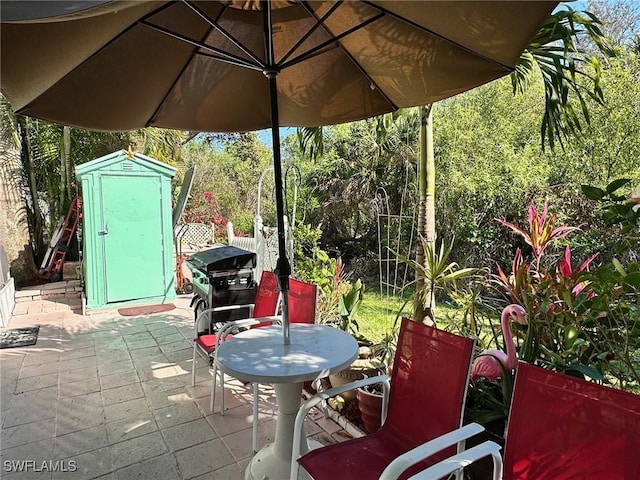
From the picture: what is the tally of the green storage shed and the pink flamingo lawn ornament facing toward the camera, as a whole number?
1

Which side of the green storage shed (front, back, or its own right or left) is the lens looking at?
front

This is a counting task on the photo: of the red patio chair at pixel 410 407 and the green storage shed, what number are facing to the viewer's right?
0

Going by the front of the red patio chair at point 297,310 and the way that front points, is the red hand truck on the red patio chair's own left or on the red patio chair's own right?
on the red patio chair's own right

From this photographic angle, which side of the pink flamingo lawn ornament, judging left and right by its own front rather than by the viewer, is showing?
right

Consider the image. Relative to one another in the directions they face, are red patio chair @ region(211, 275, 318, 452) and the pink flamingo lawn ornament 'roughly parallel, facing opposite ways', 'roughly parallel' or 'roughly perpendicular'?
roughly perpendicular

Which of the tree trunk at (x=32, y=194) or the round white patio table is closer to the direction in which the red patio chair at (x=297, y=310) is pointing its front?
the round white patio table

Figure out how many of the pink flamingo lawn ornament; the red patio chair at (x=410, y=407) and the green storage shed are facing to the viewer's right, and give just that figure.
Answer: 1

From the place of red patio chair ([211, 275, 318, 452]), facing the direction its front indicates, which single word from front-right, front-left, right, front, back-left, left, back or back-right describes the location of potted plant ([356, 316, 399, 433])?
left

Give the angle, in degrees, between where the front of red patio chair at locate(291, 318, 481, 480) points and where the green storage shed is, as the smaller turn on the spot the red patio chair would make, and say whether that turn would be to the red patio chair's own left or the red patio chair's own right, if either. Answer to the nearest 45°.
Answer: approximately 90° to the red patio chair's own right

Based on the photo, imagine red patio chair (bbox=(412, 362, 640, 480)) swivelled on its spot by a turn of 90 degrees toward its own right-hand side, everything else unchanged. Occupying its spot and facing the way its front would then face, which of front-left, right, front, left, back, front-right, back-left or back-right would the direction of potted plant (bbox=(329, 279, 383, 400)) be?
front

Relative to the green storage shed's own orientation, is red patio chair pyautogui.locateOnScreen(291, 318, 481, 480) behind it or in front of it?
in front

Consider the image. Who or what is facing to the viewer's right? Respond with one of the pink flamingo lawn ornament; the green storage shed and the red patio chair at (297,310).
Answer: the pink flamingo lawn ornament

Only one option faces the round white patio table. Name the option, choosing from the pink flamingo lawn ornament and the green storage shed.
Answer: the green storage shed

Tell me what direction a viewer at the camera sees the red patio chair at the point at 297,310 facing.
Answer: facing the viewer and to the left of the viewer
